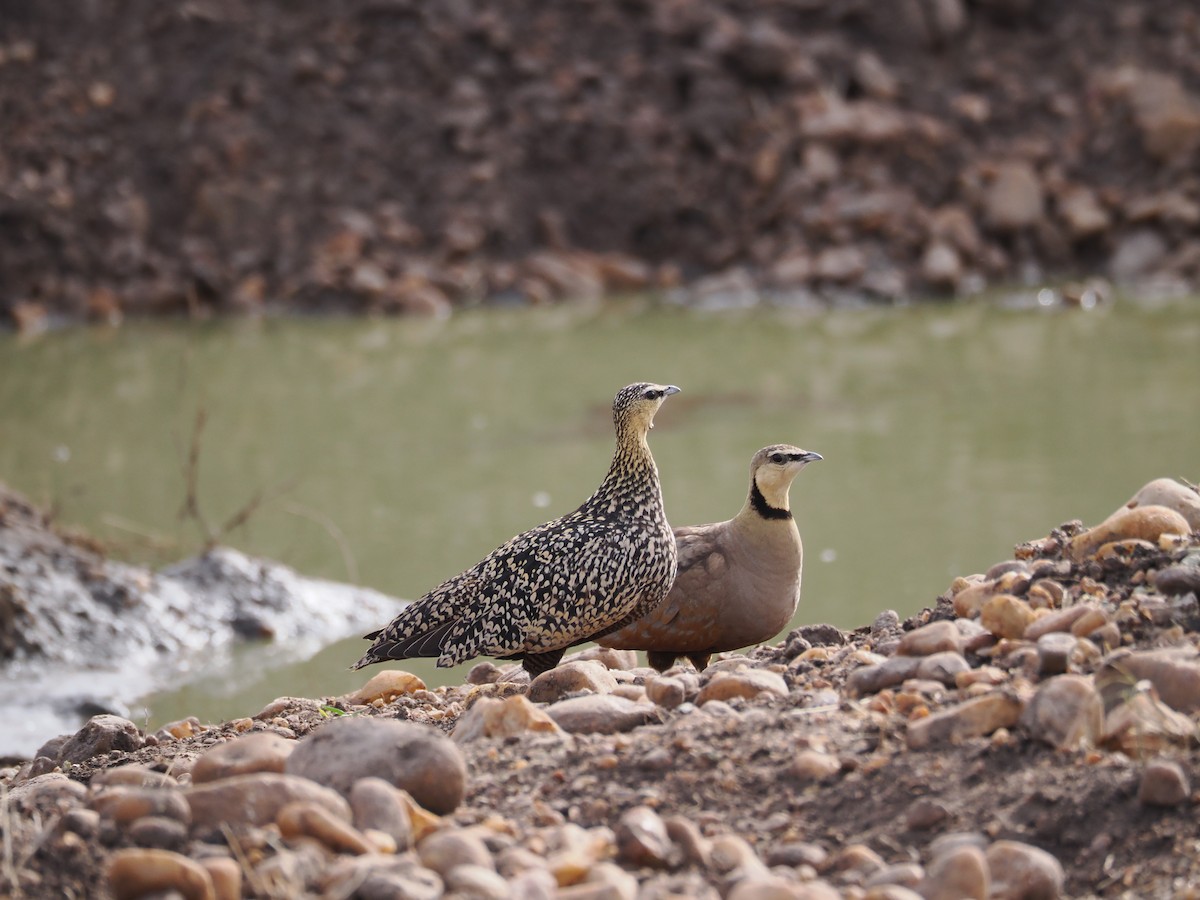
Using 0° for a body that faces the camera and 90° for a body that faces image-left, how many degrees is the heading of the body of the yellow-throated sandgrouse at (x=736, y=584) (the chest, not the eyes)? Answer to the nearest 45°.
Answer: approximately 270°

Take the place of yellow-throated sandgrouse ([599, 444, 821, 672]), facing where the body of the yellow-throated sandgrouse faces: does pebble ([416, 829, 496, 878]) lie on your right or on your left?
on your right

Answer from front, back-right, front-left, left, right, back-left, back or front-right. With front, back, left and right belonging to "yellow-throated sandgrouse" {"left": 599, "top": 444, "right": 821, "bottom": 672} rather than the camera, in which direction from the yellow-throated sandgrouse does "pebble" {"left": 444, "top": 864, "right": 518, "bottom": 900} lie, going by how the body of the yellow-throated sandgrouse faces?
right

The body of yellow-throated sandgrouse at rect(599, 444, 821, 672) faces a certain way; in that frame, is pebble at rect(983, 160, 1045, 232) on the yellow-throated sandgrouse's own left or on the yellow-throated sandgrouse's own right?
on the yellow-throated sandgrouse's own left

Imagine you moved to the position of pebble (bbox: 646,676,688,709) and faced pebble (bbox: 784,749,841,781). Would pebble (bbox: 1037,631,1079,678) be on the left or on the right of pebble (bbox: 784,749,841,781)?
left

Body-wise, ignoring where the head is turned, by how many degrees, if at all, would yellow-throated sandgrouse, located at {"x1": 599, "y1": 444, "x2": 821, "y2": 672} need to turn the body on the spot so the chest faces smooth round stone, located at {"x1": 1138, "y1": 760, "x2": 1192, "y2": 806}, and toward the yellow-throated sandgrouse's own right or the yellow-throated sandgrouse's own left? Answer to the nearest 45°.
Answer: approximately 90° to the yellow-throated sandgrouse's own right

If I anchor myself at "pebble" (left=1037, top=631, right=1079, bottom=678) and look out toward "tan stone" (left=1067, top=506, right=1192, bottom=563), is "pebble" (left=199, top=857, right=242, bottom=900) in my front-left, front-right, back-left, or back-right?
back-left

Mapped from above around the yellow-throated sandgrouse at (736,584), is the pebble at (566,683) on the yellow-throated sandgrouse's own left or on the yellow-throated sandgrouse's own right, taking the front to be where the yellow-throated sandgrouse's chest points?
on the yellow-throated sandgrouse's own right

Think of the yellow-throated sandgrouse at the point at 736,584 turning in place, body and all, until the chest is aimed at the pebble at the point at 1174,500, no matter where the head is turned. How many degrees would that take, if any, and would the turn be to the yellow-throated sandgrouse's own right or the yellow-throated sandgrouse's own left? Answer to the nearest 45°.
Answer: approximately 45° to the yellow-throated sandgrouse's own right

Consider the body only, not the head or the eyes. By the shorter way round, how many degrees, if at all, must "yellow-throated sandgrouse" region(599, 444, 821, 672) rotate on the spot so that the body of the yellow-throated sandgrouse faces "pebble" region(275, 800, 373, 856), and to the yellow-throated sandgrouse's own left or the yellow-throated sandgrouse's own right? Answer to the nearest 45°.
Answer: approximately 90° to the yellow-throated sandgrouse's own right

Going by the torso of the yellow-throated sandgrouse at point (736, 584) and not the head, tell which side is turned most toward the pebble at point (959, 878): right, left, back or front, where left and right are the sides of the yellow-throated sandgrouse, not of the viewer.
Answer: right
